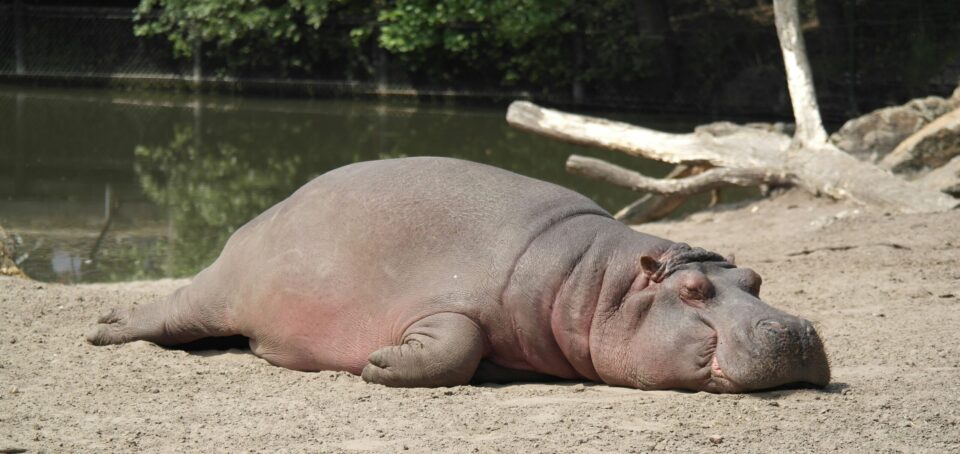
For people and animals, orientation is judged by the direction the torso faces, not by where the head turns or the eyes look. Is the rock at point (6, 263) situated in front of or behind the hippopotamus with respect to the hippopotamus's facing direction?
behind

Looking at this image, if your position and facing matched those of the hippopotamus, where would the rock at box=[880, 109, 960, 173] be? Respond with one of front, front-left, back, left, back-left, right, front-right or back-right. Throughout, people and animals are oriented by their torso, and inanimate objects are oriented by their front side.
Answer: front-left

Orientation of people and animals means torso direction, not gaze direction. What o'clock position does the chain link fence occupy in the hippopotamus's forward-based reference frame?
The chain link fence is roughly at 9 o'clock from the hippopotamus.

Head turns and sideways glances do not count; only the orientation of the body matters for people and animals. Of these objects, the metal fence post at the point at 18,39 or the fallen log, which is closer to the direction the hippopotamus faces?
the fallen log

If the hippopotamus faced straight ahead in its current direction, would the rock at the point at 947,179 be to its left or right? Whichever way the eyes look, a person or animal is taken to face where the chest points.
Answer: on its left

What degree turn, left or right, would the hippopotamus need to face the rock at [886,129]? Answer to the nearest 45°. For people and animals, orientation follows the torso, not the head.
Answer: approximately 45° to its left

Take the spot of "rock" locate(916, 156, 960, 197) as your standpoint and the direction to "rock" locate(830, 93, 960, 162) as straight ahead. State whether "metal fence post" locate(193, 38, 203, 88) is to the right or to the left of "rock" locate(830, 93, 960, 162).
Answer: left

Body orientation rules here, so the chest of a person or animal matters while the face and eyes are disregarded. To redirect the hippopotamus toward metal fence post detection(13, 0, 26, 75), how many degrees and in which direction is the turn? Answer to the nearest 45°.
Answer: approximately 135° to its left

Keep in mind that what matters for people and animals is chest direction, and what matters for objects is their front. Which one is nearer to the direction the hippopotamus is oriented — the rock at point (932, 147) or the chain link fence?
the rock

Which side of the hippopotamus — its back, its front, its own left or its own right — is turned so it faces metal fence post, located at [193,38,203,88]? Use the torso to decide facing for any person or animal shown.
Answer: left

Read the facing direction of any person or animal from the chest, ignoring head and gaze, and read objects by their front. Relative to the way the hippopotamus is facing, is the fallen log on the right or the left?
on its left

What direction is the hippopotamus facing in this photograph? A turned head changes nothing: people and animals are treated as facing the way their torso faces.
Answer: to the viewer's right

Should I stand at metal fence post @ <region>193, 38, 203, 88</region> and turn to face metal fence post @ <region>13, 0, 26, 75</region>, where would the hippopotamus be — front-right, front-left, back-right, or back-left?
back-left
